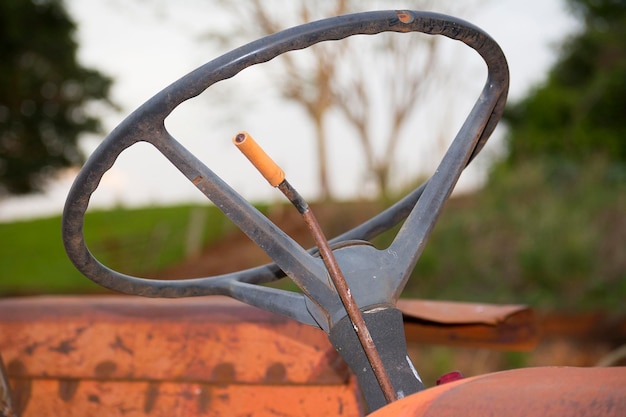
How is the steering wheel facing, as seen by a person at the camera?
facing away from the viewer and to the left of the viewer

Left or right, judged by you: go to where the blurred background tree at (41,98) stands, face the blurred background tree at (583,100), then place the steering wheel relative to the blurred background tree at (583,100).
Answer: right

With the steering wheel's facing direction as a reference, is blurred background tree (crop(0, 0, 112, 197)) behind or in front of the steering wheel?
in front

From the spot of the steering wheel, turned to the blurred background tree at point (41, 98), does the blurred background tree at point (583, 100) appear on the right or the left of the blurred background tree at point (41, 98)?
right

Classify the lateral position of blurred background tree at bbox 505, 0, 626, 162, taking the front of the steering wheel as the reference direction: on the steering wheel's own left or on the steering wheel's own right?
on the steering wheel's own right
